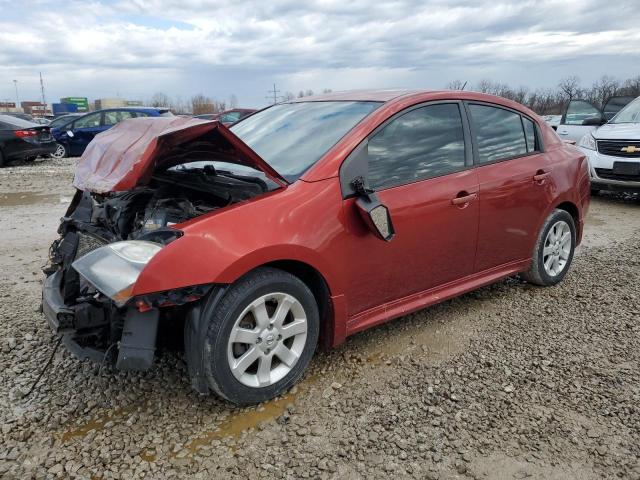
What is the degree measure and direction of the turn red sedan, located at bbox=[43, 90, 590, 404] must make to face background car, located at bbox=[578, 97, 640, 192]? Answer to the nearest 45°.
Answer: approximately 180°

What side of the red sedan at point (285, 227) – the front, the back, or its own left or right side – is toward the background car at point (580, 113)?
back

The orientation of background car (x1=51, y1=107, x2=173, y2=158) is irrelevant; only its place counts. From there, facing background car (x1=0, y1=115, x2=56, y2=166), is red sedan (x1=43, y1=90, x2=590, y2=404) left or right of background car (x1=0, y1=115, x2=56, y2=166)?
left

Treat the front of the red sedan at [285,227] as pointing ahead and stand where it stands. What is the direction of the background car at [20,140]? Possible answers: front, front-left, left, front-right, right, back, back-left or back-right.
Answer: right

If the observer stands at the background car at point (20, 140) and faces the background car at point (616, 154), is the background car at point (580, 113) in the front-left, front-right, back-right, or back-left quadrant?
front-left

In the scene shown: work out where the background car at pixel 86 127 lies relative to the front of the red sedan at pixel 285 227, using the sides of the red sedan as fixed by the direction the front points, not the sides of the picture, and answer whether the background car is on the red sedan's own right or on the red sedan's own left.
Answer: on the red sedan's own right

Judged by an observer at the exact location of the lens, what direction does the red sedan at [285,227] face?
facing the viewer and to the left of the viewer
